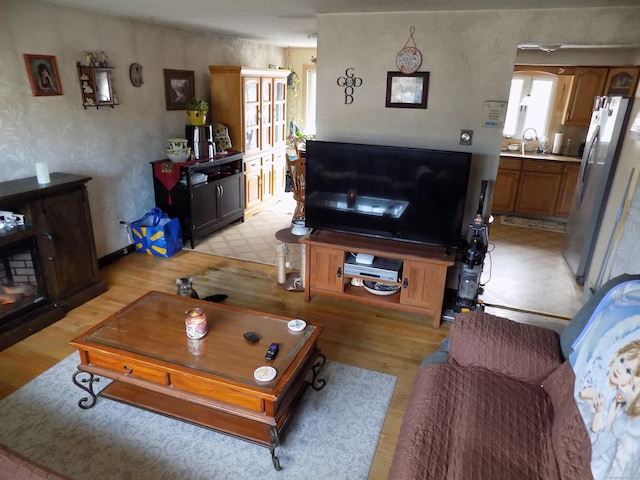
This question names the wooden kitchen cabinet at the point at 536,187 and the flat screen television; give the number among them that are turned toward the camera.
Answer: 2

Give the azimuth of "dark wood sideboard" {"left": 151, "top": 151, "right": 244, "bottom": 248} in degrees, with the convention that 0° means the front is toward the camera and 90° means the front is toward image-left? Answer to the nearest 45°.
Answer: approximately 315°

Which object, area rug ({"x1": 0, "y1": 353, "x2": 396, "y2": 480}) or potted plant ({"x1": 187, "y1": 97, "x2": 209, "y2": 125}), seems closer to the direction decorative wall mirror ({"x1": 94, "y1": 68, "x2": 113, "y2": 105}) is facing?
the area rug

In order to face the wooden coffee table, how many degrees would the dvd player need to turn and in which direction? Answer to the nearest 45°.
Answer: approximately 45° to its right

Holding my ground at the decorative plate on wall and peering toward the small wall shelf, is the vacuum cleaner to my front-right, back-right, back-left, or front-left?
back-left

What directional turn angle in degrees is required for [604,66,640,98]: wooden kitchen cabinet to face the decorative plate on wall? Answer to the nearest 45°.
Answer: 0° — it already faces it

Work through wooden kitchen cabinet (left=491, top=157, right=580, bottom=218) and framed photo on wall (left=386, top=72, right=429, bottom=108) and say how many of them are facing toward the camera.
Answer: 2
